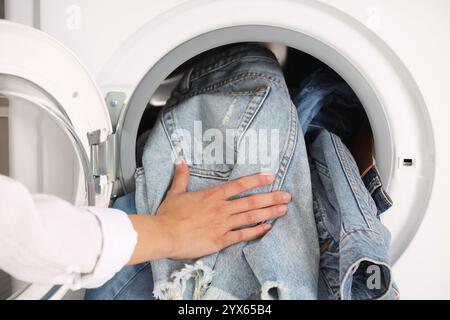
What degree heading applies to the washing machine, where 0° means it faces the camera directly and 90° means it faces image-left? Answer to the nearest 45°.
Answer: approximately 0°
